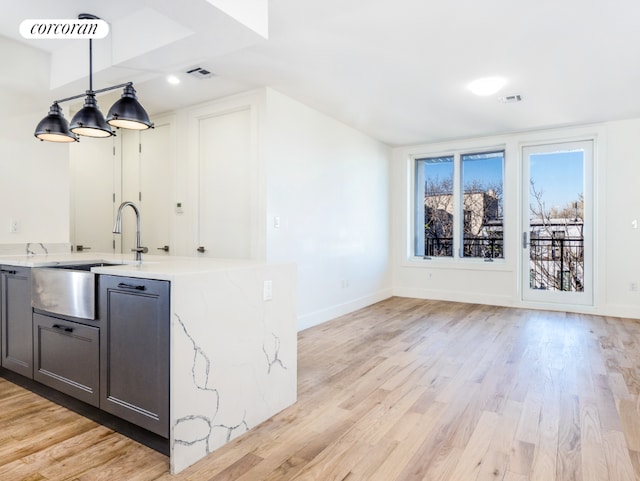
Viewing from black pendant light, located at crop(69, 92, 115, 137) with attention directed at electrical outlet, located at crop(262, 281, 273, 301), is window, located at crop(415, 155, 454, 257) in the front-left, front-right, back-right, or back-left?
front-left

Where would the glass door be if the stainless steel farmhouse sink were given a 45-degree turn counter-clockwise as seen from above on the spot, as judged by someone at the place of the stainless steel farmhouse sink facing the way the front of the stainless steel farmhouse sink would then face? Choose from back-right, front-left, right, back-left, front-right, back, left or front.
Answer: left

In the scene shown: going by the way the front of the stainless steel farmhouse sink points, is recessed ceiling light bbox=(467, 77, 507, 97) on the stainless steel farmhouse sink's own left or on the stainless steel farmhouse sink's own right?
on the stainless steel farmhouse sink's own left

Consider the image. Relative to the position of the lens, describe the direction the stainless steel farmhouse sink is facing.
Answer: facing the viewer and to the left of the viewer

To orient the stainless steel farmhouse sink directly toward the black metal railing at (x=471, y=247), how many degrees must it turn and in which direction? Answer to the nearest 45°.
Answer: approximately 135° to its left

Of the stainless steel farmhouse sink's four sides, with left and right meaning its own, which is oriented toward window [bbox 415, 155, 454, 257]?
back

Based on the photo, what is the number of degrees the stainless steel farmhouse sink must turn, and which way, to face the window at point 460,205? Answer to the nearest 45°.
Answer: approximately 135° to its left

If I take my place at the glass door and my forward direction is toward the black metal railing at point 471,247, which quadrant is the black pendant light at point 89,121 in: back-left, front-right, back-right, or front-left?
front-left

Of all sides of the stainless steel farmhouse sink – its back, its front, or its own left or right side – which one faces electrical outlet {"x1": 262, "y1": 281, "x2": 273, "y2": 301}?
left
